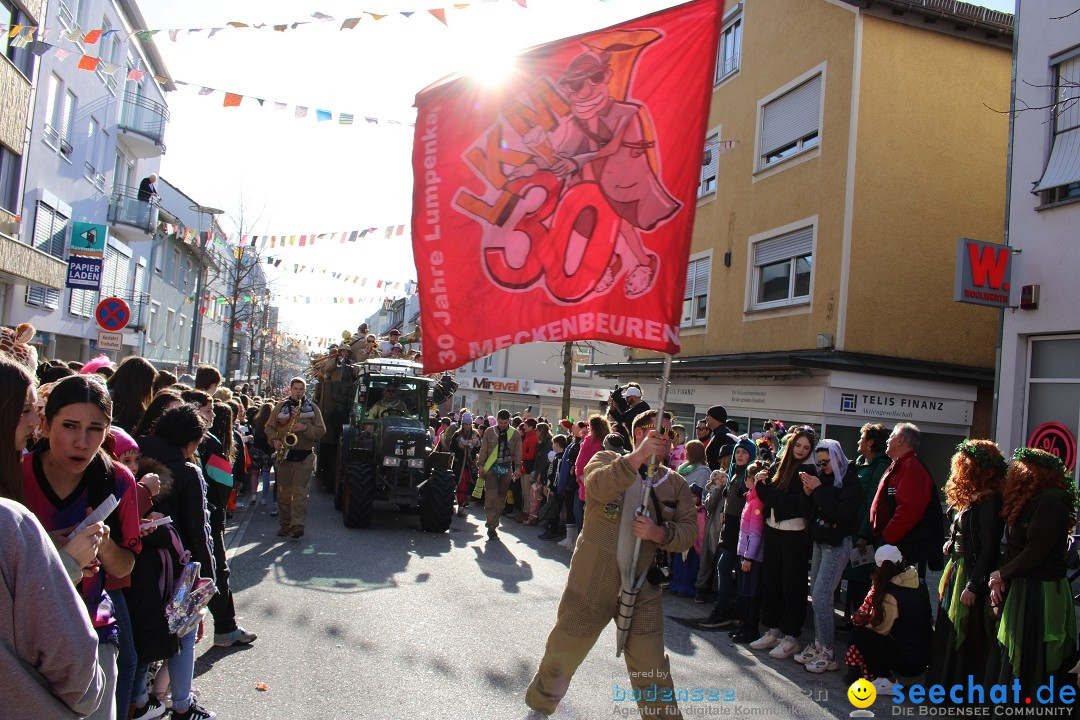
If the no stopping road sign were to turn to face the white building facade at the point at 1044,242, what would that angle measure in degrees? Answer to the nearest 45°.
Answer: approximately 45° to its left

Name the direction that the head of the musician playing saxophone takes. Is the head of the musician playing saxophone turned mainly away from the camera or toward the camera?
toward the camera

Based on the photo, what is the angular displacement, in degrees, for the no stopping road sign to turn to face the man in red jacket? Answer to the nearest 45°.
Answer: approximately 45° to its left

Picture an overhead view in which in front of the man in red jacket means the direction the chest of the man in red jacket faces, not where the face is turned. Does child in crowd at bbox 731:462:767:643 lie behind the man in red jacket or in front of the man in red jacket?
in front

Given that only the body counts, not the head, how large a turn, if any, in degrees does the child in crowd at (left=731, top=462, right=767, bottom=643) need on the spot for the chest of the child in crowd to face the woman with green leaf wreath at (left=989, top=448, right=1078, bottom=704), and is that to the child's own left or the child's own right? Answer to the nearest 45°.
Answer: approximately 135° to the child's own left

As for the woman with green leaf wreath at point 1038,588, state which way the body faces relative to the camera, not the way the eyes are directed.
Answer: to the viewer's left

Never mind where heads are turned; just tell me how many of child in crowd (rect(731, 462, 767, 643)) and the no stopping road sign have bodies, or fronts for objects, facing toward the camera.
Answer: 1

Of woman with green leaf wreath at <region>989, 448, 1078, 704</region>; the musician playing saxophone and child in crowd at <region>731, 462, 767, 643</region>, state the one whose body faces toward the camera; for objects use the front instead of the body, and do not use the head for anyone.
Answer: the musician playing saxophone

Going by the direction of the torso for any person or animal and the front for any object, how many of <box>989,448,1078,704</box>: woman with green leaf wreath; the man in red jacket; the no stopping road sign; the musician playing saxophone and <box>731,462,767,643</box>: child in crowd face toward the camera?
2

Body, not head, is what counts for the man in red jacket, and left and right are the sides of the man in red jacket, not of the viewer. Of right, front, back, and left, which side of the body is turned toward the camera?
left

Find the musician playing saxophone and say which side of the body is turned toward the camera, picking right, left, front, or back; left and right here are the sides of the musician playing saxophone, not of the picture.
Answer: front

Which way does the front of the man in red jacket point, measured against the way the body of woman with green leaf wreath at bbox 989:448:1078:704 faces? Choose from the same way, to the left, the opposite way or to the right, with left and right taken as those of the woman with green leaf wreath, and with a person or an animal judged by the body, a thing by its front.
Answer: the same way

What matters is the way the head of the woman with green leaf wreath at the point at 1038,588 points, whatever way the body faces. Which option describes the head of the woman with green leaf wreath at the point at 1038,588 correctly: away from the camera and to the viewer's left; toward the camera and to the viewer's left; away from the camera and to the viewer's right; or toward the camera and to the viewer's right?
away from the camera and to the viewer's left

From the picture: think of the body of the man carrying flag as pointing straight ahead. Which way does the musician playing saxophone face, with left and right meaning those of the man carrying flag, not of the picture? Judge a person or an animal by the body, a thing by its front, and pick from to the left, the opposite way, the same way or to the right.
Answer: the same way

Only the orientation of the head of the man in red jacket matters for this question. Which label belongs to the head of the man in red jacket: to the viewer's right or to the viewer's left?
to the viewer's left

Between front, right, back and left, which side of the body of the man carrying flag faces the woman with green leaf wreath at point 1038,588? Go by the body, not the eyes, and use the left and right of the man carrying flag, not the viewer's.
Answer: left

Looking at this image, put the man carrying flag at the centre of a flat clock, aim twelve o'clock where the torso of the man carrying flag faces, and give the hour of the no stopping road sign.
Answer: The no stopping road sign is roughly at 6 o'clock from the man carrying flag.

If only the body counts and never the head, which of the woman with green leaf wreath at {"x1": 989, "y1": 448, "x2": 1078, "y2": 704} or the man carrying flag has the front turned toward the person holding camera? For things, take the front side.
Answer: the woman with green leaf wreath

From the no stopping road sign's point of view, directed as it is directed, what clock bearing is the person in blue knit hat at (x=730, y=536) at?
The person in blue knit hat is roughly at 11 o'clock from the no stopping road sign.

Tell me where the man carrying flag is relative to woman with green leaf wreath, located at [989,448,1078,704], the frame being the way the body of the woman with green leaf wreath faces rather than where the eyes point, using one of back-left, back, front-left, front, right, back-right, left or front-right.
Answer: front-left
